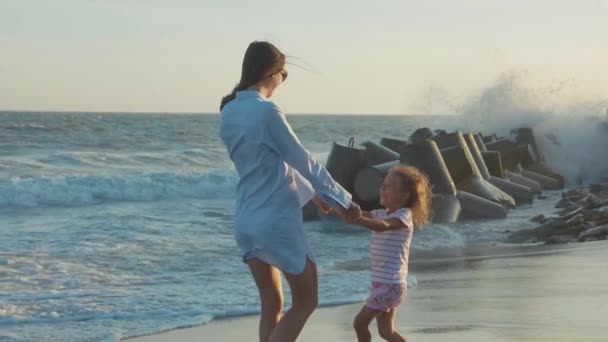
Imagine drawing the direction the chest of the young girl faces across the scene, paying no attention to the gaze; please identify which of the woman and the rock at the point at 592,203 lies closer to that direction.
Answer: the woman

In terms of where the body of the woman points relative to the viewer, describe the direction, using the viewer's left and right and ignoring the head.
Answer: facing away from the viewer and to the right of the viewer

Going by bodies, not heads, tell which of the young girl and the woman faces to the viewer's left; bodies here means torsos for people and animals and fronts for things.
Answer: the young girl

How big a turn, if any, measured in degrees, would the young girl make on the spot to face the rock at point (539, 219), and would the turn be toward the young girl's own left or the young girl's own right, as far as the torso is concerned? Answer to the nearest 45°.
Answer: approximately 90° to the young girl's own right

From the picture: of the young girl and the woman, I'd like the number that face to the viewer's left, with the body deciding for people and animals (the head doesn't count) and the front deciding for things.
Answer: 1

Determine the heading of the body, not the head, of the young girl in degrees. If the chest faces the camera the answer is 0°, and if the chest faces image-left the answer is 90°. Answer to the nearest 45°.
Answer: approximately 90°

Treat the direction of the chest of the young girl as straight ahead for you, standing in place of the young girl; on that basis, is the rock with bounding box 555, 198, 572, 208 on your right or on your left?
on your right

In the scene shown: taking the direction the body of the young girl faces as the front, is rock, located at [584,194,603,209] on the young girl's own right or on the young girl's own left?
on the young girl's own right

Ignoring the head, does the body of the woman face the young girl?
yes
